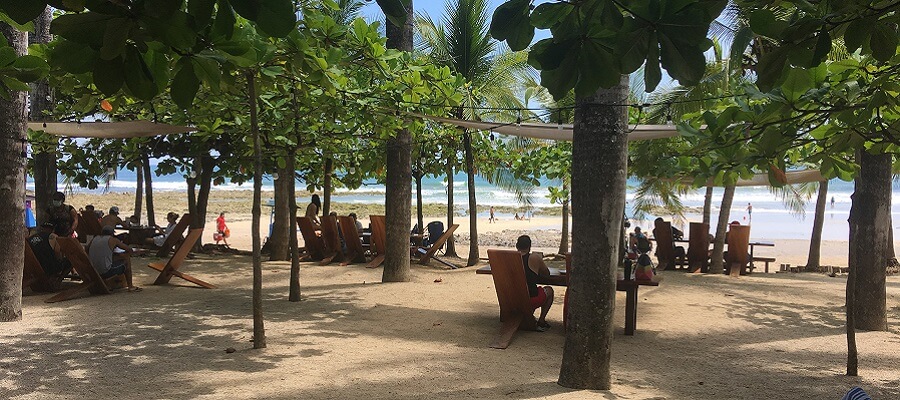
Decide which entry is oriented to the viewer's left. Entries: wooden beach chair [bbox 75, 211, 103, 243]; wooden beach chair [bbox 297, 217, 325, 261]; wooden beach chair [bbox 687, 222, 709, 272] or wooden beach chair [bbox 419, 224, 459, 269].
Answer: wooden beach chair [bbox 419, 224, 459, 269]

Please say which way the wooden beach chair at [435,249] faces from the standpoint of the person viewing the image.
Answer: facing to the left of the viewer

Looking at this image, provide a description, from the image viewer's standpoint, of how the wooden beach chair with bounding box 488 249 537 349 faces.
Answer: facing away from the viewer and to the right of the viewer

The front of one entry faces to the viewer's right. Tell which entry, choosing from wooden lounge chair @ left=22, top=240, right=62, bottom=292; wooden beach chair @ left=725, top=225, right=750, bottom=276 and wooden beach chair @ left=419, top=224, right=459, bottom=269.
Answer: the wooden lounge chair

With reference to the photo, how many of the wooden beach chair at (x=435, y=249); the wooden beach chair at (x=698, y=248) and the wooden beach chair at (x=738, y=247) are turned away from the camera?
2

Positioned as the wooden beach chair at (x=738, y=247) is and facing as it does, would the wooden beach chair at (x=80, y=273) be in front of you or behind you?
behind

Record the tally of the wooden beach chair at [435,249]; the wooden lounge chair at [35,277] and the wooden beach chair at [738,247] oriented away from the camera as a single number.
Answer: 1

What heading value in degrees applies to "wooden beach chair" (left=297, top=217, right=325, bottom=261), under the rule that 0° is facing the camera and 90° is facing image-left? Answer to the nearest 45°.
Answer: approximately 225°

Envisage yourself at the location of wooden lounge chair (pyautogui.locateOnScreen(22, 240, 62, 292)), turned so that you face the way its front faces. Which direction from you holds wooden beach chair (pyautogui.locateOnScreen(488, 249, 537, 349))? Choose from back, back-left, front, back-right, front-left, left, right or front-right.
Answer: front-right

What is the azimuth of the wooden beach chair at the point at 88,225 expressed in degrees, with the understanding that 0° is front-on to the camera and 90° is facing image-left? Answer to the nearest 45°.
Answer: approximately 225°

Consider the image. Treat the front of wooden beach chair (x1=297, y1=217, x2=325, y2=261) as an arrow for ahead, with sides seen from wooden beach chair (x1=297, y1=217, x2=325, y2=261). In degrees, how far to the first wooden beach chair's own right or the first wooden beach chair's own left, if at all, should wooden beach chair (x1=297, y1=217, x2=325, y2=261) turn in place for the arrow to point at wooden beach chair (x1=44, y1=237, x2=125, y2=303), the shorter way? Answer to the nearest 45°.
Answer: approximately 180°

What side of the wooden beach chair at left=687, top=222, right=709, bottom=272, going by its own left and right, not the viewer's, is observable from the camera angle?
back

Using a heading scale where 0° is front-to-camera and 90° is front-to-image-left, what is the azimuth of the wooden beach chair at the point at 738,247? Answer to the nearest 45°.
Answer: approximately 180°

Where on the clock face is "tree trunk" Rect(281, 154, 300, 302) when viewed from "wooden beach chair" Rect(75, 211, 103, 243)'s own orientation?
The tree trunk is roughly at 4 o'clock from the wooden beach chair.

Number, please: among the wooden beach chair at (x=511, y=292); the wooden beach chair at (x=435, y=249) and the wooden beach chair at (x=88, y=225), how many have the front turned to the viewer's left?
1

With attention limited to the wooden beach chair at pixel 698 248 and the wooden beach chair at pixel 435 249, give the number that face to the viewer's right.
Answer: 0

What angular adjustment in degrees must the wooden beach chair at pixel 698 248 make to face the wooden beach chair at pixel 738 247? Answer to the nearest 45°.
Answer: approximately 90° to its right
